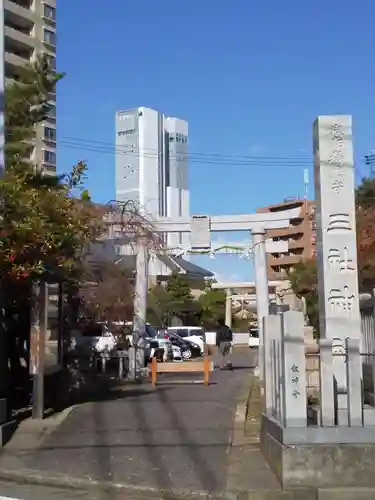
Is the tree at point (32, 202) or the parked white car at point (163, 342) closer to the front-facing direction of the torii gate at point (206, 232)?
the tree

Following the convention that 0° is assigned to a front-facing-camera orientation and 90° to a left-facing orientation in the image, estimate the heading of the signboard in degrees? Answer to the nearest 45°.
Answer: approximately 0°

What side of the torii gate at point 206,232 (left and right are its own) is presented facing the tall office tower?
back

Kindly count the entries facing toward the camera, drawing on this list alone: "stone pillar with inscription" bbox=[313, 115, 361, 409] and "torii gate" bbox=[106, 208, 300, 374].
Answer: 2

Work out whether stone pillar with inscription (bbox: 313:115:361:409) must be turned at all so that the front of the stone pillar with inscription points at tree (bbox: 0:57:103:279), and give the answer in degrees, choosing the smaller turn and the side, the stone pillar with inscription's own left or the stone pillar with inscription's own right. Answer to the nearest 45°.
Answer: approximately 90° to the stone pillar with inscription's own right

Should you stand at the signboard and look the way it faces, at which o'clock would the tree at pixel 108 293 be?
The tree is roughly at 2 o'clock from the signboard.

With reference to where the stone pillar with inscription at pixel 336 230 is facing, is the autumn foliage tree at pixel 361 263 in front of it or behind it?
behind

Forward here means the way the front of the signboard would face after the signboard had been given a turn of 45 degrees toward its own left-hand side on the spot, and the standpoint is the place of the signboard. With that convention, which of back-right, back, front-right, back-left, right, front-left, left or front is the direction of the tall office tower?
back-left

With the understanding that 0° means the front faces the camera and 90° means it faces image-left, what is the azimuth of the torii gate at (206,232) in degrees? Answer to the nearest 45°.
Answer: approximately 0°

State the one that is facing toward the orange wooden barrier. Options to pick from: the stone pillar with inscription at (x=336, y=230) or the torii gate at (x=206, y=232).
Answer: the torii gate
